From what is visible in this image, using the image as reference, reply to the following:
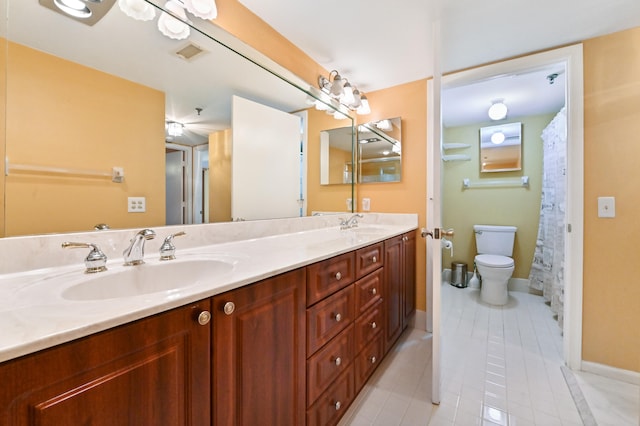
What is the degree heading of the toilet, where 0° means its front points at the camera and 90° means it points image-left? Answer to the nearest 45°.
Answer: approximately 0°

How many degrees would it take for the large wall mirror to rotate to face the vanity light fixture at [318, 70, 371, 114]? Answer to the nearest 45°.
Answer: approximately 45° to its left

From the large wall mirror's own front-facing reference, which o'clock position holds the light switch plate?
The light switch plate is roughly at 11 o'clock from the large wall mirror.

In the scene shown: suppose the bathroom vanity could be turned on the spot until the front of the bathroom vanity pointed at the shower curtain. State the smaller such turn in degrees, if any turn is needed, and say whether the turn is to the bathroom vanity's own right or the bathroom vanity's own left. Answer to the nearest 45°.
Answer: approximately 45° to the bathroom vanity's own left

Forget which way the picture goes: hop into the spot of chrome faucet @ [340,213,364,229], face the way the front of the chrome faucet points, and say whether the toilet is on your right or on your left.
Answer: on your left

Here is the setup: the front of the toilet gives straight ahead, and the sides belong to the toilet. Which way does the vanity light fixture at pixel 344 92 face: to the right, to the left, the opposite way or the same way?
to the left
